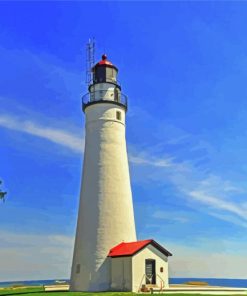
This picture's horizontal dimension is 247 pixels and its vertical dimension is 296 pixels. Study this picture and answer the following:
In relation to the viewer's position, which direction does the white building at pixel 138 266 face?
facing the viewer and to the right of the viewer
